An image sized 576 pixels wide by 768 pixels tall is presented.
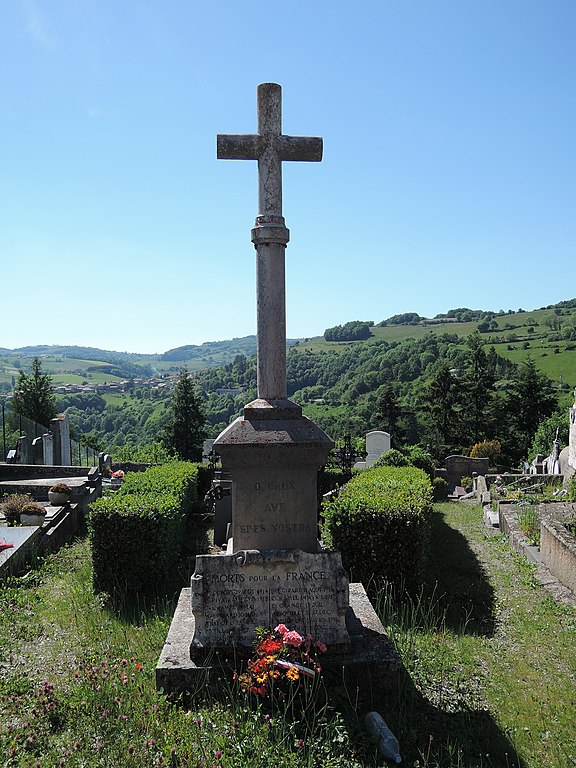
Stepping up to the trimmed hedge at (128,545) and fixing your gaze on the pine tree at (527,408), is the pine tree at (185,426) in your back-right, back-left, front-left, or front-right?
front-left

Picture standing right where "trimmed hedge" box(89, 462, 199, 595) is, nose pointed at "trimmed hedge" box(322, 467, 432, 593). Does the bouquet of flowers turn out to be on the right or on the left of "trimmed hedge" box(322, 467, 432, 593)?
right

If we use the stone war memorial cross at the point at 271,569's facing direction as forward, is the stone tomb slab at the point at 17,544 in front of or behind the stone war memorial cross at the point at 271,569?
behind

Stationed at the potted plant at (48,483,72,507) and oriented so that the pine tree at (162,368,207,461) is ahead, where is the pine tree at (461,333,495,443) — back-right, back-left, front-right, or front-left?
front-right

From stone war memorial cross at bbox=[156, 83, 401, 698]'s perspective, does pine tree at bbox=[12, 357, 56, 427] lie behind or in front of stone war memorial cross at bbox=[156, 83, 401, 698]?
behind

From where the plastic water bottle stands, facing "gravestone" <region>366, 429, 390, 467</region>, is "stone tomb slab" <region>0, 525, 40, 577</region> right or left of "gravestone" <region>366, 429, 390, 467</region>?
left

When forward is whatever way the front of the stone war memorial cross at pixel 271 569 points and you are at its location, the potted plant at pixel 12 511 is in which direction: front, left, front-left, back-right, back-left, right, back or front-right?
back-right

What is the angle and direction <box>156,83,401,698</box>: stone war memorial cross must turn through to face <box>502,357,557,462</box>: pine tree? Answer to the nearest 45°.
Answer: approximately 135° to its left

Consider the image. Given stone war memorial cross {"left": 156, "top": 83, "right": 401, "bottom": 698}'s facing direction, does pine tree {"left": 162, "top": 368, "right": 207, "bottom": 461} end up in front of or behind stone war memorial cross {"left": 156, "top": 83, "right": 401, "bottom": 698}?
behind

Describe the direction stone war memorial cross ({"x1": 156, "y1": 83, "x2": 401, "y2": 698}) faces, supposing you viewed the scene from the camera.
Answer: facing the viewer

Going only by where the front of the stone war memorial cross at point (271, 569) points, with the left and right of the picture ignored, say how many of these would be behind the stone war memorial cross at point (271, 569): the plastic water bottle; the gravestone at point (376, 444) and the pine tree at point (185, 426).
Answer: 2

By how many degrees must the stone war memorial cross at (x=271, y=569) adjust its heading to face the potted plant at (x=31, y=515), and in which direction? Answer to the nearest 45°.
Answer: approximately 135° to its right

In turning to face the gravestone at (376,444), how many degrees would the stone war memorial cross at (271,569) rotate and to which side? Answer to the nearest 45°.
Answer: approximately 180°

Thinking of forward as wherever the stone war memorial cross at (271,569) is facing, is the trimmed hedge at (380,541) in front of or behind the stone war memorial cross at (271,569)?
behind

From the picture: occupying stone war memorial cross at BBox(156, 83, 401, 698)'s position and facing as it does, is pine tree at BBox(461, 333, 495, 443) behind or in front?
behind
